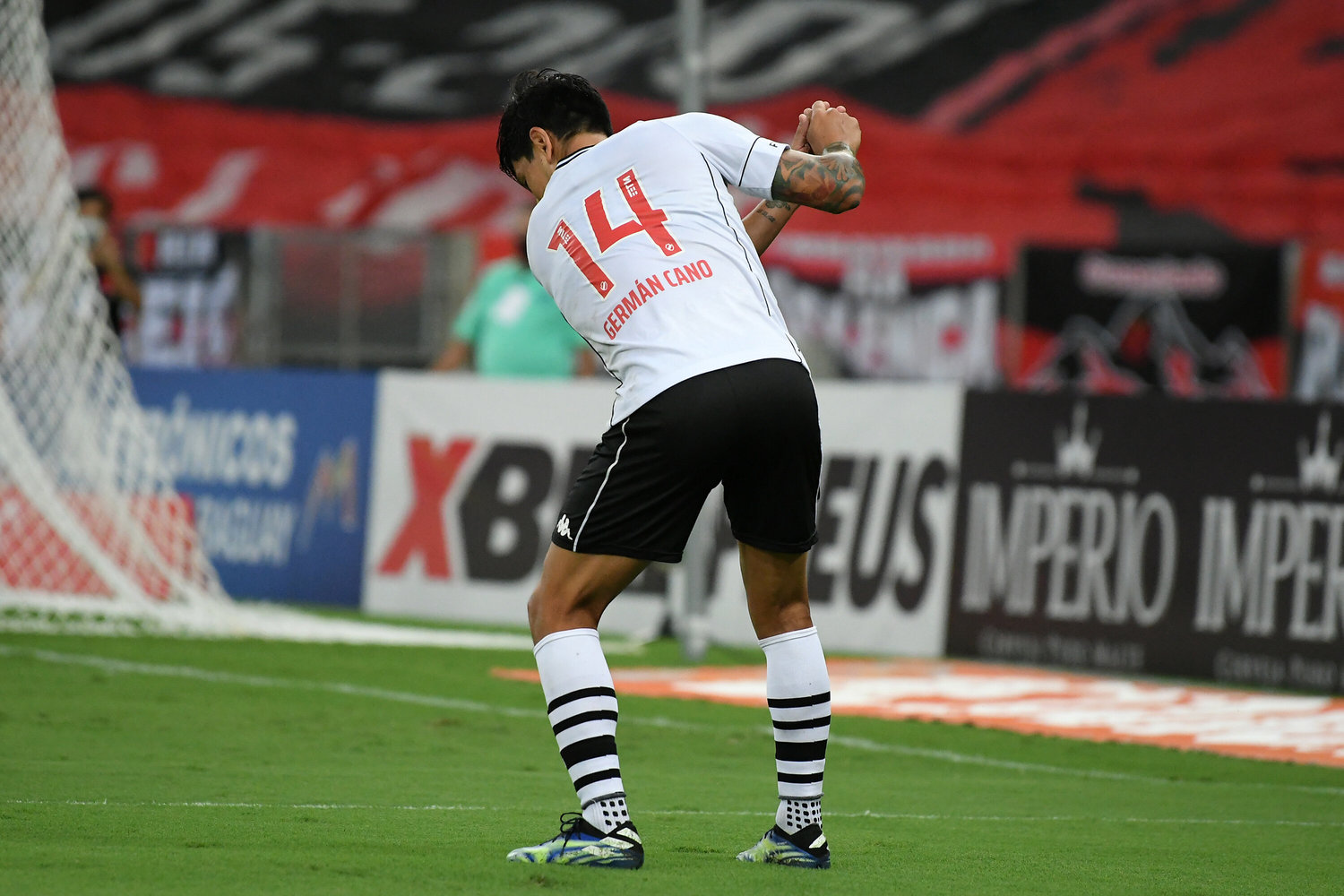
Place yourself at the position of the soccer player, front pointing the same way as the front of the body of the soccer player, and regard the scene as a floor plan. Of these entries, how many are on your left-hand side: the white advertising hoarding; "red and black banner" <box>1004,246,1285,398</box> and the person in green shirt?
0

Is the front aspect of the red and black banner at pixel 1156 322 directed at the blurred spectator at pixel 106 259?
no

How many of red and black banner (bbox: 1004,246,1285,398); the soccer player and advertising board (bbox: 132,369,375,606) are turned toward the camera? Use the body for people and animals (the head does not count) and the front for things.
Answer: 2

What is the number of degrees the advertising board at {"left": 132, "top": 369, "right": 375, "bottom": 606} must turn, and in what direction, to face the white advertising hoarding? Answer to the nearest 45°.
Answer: approximately 45° to its left

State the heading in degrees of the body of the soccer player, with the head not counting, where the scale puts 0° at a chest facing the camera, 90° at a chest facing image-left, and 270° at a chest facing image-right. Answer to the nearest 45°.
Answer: approximately 135°

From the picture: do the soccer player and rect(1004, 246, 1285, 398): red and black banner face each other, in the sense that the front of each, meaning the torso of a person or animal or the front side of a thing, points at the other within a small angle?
no

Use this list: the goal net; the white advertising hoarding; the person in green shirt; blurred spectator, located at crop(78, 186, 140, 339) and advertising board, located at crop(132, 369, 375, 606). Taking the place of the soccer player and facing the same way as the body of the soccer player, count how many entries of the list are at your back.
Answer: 0

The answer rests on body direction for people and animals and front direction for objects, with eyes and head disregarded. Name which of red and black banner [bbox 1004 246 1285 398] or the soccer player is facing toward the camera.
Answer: the red and black banner

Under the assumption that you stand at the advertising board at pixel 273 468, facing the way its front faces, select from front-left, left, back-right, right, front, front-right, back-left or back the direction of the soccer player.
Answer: front

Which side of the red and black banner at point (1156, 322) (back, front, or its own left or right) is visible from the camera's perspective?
front

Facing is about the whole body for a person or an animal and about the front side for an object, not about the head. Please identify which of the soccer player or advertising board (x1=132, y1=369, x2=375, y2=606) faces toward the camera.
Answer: the advertising board

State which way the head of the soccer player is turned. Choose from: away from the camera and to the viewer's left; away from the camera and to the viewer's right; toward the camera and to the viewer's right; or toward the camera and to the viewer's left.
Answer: away from the camera and to the viewer's left

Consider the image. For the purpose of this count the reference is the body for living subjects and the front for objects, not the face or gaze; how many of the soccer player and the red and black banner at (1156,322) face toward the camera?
1

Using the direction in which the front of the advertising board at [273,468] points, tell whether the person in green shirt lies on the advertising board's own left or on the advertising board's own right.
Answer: on the advertising board's own left

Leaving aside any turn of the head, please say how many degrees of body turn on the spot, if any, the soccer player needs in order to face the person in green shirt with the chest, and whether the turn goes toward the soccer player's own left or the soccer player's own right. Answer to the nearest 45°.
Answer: approximately 45° to the soccer player's own right

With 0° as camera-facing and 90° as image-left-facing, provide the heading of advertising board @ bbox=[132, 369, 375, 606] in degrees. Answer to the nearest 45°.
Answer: approximately 0°

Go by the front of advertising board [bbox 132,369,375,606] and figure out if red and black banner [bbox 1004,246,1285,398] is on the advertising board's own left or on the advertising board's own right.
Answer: on the advertising board's own left

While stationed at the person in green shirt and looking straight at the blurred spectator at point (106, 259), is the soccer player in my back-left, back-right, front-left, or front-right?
back-left

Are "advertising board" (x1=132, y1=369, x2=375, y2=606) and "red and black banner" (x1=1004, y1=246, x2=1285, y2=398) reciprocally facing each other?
no

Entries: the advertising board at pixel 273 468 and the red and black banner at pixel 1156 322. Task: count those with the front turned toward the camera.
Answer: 2
